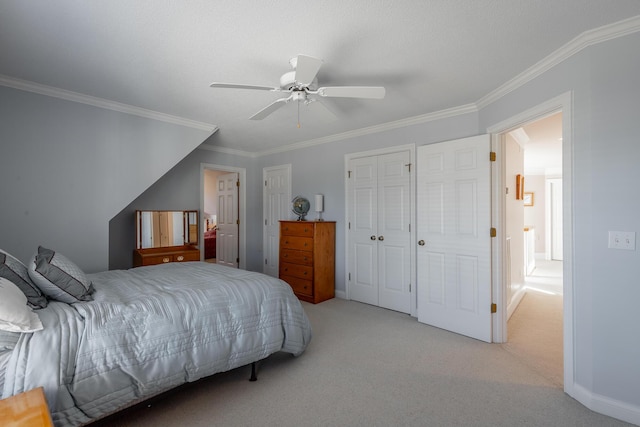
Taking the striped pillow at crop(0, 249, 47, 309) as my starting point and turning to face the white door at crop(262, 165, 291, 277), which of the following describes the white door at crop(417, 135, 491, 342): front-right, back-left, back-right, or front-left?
front-right

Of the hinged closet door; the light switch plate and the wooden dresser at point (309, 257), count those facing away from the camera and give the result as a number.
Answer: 0

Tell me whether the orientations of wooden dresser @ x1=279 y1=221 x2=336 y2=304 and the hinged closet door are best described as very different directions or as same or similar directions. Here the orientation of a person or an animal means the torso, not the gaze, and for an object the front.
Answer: same or similar directions

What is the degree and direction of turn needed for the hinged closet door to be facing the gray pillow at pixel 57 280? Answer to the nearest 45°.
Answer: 0° — it already faces it

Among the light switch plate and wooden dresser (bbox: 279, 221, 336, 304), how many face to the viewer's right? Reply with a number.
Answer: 0

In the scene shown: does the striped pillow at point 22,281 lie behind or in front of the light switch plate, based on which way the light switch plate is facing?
in front

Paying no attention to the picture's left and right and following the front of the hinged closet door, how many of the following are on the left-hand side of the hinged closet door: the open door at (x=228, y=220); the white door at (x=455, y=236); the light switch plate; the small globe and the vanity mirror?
2

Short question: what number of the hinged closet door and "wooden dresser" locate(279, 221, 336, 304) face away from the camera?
0

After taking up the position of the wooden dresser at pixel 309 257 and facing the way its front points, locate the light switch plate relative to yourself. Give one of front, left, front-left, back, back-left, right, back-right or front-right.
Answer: left

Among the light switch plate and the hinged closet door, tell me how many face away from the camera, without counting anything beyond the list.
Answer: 0

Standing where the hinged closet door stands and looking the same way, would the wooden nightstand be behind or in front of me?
in front
